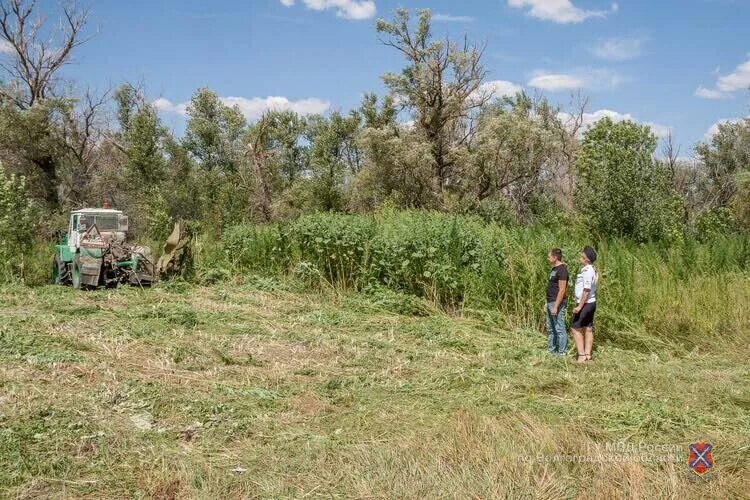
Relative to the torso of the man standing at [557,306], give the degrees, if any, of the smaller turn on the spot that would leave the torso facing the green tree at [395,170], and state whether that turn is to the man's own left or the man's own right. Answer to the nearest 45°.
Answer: approximately 90° to the man's own right

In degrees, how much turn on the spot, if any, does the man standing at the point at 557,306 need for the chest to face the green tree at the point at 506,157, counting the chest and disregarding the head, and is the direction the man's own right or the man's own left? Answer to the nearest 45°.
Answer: approximately 90° to the man's own right

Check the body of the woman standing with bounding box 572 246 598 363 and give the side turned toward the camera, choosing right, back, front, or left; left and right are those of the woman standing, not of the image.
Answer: left

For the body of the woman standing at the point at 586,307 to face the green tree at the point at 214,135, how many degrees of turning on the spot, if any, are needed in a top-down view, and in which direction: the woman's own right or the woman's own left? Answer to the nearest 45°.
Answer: approximately 45° to the woman's own right

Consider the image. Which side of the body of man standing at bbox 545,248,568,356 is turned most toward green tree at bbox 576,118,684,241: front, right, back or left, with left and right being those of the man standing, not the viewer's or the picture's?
right

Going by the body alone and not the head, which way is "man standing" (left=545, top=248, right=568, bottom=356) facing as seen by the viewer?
to the viewer's left

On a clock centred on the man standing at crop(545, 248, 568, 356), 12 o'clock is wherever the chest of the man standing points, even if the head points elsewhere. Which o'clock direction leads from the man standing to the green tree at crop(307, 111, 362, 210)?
The green tree is roughly at 2 o'clock from the man standing.

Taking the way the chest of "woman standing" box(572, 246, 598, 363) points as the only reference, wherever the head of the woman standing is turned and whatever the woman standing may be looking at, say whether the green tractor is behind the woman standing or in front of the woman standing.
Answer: in front

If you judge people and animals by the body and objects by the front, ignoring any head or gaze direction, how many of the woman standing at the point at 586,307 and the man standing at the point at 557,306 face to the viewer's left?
2
